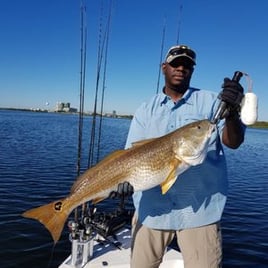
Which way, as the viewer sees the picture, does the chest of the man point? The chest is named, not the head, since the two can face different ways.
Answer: toward the camera
